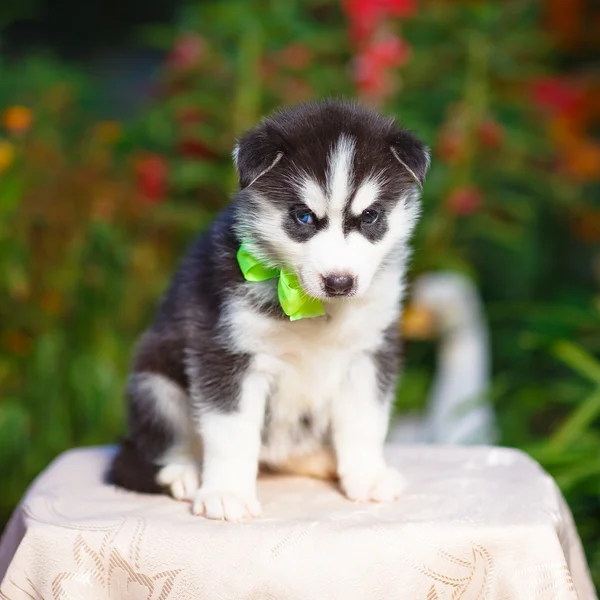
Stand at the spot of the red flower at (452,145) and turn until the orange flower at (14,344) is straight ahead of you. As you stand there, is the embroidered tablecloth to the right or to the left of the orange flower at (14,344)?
left

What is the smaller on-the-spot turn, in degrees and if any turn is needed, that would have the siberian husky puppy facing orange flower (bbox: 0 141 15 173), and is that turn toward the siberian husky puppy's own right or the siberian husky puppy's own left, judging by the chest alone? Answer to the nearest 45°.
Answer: approximately 180°

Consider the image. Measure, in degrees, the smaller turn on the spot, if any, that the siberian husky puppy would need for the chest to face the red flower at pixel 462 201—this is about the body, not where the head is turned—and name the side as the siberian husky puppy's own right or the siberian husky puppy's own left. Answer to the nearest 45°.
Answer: approximately 135° to the siberian husky puppy's own left

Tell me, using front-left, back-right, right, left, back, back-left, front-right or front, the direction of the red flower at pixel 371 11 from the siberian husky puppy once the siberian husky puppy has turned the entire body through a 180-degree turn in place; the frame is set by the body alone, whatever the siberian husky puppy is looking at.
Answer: front-right

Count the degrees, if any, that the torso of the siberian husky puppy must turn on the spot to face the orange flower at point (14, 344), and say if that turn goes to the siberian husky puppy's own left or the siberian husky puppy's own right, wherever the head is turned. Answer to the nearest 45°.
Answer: approximately 180°

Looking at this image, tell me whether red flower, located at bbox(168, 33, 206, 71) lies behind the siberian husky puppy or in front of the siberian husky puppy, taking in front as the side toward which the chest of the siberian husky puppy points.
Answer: behind

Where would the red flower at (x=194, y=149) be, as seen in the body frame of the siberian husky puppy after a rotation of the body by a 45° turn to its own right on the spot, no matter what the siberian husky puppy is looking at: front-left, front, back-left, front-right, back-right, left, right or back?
back

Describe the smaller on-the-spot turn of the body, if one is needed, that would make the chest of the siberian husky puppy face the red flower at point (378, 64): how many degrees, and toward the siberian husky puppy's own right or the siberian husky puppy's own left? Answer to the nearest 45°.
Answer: approximately 135° to the siberian husky puppy's own left

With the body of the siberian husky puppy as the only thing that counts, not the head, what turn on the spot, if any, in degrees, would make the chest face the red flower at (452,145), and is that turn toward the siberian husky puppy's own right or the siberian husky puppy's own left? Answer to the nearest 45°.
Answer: approximately 135° to the siberian husky puppy's own left

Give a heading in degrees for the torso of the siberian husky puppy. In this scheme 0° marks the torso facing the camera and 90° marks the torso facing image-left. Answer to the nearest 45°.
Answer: approximately 315°
